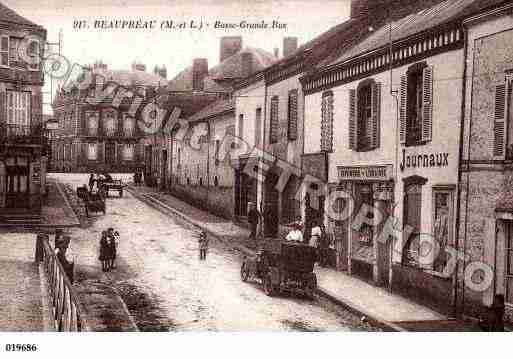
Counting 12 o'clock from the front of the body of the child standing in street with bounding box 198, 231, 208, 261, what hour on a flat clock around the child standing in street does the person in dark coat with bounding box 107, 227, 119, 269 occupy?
The person in dark coat is roughly at 2 o'clock from the child standing in street.

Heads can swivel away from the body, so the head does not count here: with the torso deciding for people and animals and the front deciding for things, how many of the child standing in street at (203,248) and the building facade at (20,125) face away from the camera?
0

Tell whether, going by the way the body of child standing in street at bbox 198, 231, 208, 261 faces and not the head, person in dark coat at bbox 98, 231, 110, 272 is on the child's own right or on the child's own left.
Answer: on the child's own right

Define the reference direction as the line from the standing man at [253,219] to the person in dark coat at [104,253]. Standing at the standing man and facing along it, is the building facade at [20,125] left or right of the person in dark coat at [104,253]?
right

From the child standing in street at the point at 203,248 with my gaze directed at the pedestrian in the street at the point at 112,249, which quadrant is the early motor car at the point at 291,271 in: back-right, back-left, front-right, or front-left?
back-left

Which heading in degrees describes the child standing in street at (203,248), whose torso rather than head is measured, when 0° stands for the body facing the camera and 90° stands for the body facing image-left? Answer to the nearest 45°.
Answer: approximately 0°

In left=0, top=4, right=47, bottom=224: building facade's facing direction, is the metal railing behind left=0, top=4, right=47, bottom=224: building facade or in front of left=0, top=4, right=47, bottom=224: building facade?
in front

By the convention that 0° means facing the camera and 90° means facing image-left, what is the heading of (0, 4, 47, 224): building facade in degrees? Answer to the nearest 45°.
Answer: approximately 315°

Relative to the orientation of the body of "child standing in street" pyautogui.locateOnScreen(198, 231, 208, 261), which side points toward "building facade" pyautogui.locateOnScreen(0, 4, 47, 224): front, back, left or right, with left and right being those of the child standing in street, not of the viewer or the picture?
right

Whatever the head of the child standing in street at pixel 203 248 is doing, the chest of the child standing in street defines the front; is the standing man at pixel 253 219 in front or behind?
behind

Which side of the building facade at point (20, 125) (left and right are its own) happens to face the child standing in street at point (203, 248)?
front

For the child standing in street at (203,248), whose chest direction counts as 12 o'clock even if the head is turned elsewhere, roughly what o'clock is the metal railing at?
The metal railing is roughly at 1 o'clock from the child standing in street.
